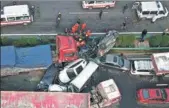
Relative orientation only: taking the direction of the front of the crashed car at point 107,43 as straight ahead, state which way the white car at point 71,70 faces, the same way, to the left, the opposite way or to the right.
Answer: the opposite way

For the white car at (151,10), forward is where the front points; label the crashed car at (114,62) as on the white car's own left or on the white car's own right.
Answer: on the white car's own right

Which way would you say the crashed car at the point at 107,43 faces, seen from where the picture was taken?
facing away from the viewer and to the right of the viewer

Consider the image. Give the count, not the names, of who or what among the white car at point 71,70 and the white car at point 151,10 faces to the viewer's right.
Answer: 1

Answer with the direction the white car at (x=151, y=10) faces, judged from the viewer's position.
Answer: facing to the right of the viewer
